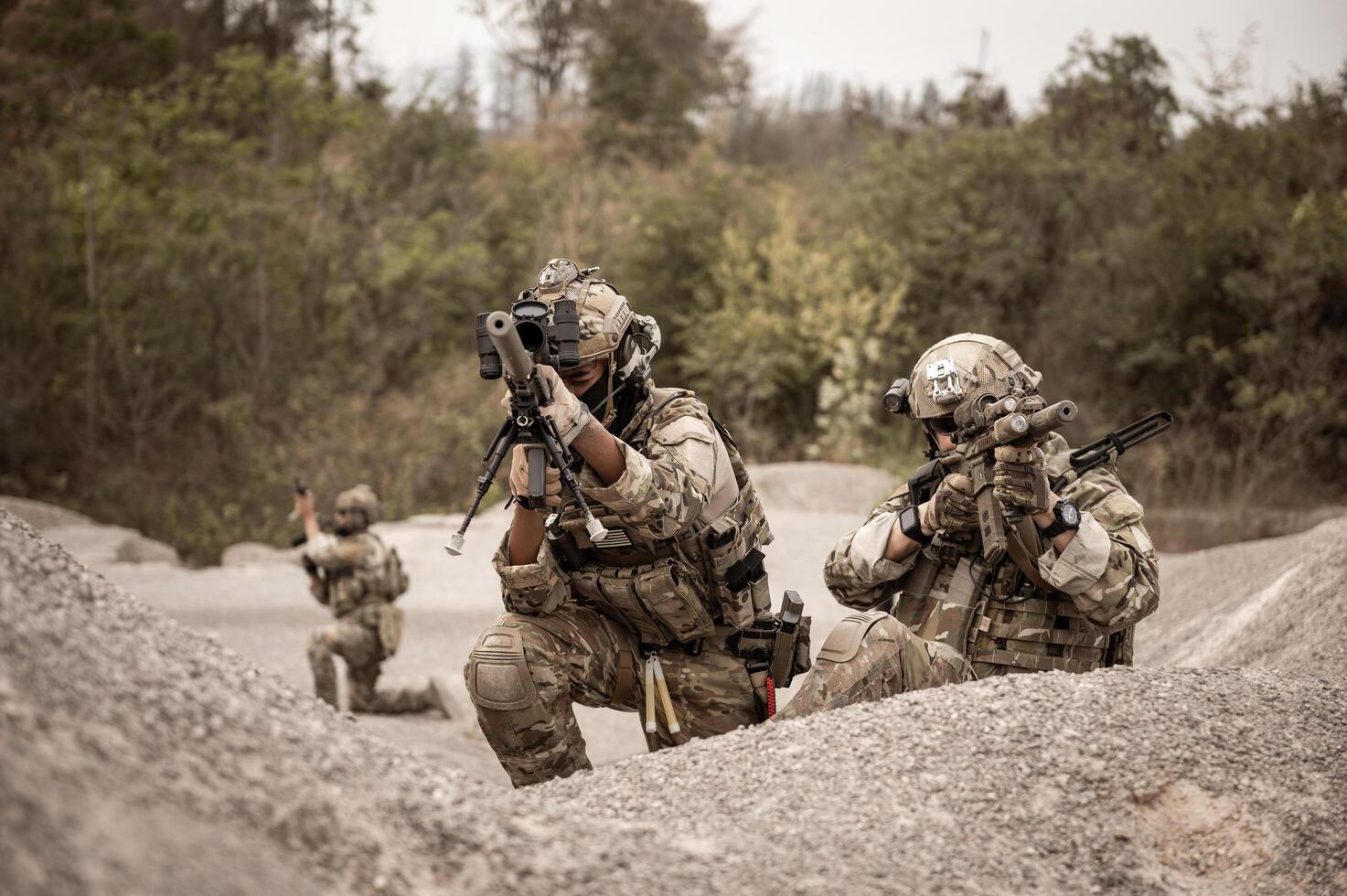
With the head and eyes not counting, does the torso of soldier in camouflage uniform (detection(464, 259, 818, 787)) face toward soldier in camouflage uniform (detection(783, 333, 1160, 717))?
no

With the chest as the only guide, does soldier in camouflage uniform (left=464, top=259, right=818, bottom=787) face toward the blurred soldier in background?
no

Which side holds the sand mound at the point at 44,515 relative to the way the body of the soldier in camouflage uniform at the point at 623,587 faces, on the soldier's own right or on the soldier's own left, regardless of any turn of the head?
on the soldier's own right

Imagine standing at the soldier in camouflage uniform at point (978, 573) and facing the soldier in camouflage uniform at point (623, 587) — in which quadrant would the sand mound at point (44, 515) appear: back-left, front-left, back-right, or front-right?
front-right

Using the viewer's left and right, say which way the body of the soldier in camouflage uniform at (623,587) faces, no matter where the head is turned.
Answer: facing the viewer and to the left of the viewer

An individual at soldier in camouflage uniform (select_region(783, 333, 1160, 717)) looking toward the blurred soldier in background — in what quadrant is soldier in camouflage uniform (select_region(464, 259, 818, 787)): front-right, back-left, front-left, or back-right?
front-left
